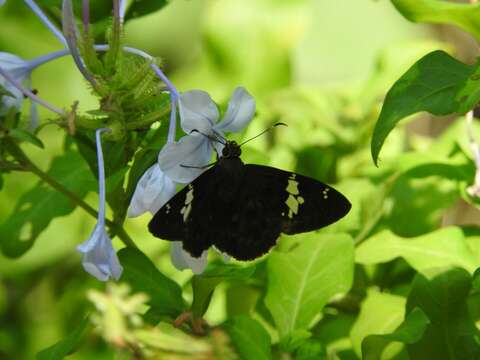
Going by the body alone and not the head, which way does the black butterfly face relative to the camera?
away from the camera
